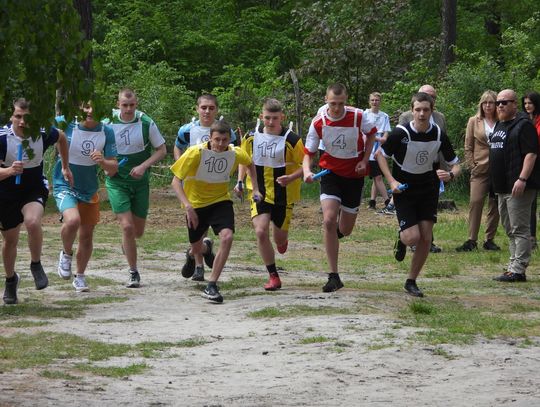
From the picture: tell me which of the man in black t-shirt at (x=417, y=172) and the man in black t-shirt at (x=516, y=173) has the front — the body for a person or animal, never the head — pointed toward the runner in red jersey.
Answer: the man in black t-shirt at (x=516, y=173)

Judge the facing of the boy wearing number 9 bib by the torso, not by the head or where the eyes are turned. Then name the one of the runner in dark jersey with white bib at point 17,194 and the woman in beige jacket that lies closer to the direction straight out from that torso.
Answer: the runner in dark jersey with white bib

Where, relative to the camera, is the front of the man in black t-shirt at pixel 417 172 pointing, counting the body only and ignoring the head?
toward the camera

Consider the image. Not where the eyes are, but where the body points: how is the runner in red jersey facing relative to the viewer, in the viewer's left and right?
facing the viewer

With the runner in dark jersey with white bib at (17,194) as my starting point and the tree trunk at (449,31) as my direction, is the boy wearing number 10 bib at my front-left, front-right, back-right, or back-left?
front-right

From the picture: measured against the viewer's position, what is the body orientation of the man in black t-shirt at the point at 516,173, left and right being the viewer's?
facing the viewer and to the left of the viewer

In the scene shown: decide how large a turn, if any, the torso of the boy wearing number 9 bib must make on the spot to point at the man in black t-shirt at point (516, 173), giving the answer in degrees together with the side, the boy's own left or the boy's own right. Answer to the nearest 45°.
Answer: approximately 90° to the boy's own left

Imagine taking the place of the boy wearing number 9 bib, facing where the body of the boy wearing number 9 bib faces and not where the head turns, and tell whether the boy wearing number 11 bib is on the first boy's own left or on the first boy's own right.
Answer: on the first boy's own left

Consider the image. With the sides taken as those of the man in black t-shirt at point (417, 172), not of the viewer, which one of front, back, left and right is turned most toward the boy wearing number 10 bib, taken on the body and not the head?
right

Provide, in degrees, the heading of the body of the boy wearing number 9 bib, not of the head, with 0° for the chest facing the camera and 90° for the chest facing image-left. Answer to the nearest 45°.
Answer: approximately 0°

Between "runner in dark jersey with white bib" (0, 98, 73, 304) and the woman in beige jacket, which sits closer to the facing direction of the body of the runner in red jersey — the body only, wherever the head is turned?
the runner in dark jersey with white bib
